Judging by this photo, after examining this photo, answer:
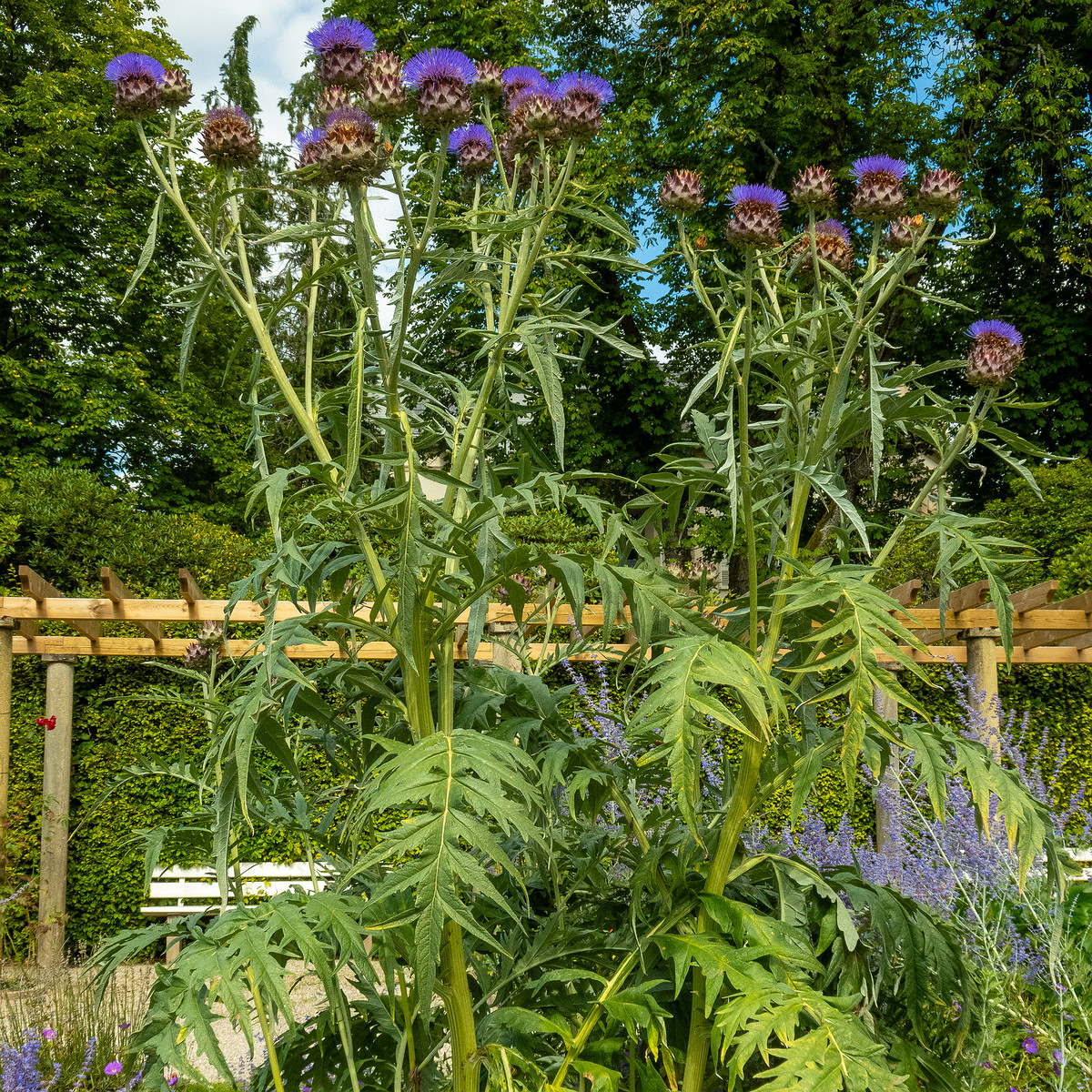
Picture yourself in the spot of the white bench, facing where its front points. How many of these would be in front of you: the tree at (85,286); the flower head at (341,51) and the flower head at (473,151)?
2

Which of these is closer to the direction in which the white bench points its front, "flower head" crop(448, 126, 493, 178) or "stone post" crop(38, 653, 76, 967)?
the flower head

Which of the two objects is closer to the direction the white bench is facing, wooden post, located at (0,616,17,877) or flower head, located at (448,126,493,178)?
the flower head

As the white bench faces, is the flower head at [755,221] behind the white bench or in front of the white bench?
in front

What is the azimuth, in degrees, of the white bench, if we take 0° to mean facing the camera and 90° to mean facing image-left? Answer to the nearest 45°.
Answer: approximately 0°

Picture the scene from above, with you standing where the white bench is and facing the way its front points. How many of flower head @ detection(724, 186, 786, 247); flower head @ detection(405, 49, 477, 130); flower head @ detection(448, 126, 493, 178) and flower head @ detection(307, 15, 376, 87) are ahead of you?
4

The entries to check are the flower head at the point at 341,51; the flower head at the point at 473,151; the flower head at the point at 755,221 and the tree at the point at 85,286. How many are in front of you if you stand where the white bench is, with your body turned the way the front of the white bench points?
3

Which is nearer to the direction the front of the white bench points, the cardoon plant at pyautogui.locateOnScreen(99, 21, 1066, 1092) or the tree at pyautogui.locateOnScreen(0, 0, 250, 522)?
the cardoon plant

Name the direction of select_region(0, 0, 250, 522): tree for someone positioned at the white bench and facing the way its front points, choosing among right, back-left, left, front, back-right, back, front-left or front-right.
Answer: back

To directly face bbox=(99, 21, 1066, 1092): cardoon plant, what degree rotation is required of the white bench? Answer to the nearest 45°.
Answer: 0° — it already faces it

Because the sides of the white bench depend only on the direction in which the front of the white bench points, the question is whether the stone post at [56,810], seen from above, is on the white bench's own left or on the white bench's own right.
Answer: on the white bench's own right

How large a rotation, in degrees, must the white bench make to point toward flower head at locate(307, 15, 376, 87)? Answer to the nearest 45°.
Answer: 0° — it already faces it

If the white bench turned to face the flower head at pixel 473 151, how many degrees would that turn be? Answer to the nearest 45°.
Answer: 0° — it already faces it
